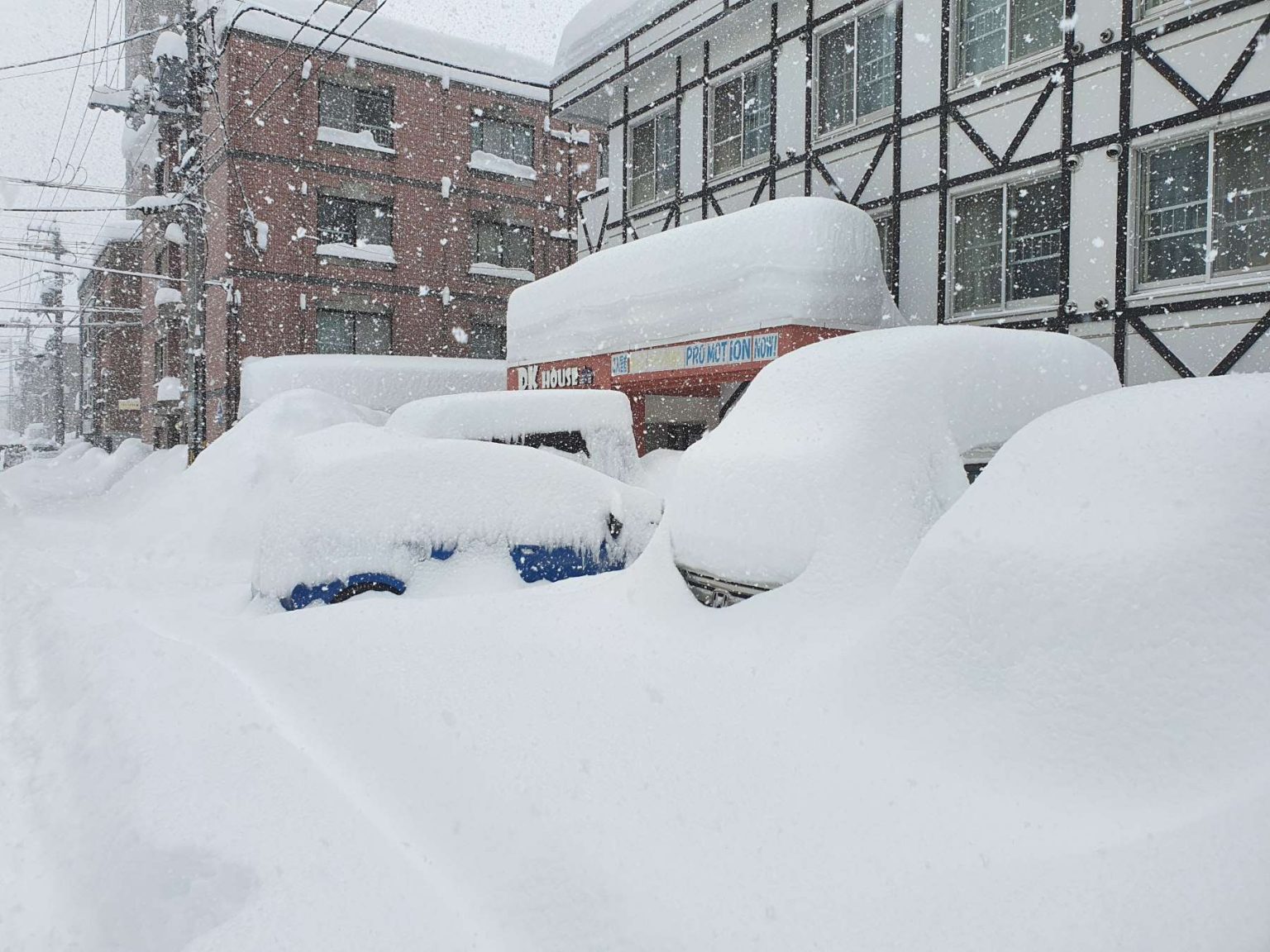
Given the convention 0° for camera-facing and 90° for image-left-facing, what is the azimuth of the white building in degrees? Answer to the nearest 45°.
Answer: approximately 45°

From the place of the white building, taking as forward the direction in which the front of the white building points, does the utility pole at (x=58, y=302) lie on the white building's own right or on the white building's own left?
on the white building's own right

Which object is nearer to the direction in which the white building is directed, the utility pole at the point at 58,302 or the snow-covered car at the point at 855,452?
the snow-covered car

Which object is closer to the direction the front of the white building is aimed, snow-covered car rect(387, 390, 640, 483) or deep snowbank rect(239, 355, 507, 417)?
the snow-covered car

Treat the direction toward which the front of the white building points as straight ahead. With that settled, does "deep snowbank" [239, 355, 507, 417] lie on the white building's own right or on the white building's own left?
on the white building's own right

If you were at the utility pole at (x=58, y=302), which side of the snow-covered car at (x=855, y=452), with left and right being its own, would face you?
right

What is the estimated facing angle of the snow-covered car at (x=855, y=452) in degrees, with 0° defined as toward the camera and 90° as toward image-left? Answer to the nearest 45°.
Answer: approximately 45°

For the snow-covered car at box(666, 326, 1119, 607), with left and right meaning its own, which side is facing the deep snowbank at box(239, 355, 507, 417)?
right

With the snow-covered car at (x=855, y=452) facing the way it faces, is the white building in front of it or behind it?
behind

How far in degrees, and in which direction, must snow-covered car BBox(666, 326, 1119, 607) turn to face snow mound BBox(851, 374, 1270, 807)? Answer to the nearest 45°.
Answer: approximately 90° to its left

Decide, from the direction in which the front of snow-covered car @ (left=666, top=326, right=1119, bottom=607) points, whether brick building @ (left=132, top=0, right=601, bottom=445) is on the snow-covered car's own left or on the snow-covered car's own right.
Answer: on the snow-covered car's own right
